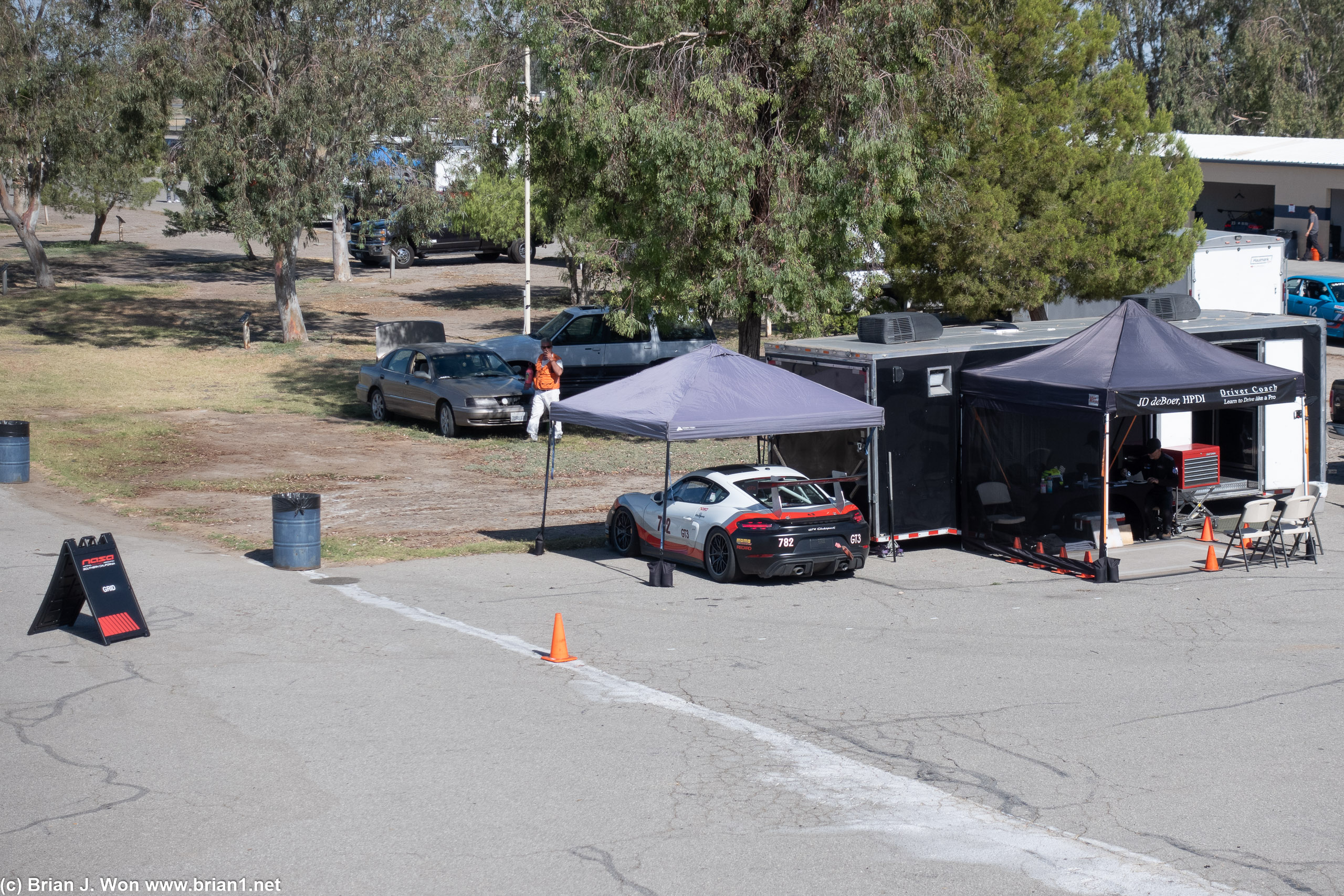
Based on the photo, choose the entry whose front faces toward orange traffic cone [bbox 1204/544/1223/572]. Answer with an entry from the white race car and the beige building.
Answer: the beige building

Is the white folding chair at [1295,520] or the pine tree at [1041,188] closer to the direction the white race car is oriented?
the pine tree

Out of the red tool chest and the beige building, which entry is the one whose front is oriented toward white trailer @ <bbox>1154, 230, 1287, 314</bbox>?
the beige building

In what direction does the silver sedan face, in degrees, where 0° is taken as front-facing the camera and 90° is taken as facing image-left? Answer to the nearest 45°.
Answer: approximately 315°

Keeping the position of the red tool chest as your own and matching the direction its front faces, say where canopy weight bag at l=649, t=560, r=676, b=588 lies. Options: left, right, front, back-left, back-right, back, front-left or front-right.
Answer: right

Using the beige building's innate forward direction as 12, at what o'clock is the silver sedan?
The silver sedan is roughly at 1 o'clock from the beige building.

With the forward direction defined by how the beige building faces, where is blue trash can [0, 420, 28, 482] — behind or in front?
in front

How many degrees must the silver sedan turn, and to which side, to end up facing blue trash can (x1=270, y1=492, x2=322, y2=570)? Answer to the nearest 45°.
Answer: approximately 45° to its right

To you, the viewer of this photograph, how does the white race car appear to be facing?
facing away from the viewer and to the left of the viewer

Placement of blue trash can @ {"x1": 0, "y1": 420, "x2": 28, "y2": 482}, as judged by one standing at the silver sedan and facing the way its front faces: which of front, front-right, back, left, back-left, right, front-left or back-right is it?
right

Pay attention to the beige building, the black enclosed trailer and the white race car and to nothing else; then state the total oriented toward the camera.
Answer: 1

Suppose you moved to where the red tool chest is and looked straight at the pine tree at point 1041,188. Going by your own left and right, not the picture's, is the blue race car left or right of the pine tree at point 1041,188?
right
